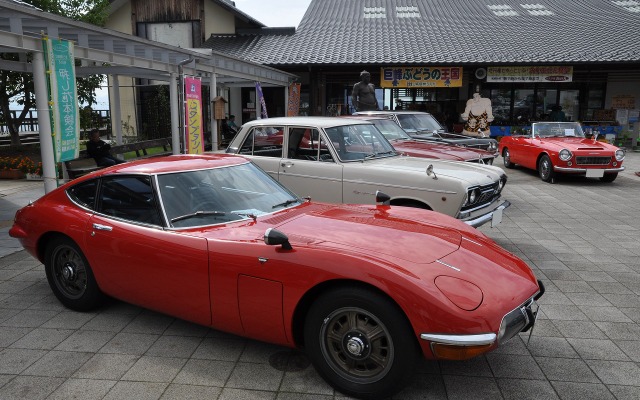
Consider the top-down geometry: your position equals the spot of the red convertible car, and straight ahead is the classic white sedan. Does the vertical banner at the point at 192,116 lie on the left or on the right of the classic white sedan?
right

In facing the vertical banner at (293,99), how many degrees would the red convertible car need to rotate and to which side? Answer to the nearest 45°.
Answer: approximately 180°

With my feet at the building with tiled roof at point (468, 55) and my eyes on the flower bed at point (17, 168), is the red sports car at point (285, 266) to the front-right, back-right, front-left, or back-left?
front-left

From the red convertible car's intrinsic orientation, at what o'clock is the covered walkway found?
The covered walkway is roughly at 3 o'clock from the red convertible car.

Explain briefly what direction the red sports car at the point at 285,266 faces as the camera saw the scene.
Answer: facing the viewer and to the right of the viewer

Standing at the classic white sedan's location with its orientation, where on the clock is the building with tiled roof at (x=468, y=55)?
The building with tiled roof is roughly at 8 o'clock from the classic white sedan.

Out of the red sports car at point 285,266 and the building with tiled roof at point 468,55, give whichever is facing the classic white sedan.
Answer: the building with tiled roof

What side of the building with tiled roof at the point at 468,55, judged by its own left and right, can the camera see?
front

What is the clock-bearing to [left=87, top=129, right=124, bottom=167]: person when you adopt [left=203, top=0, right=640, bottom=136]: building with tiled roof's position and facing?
The person is roughly at 1 o'clock from the building with tiled roof.

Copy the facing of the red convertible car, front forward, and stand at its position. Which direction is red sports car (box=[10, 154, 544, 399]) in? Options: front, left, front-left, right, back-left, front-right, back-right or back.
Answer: front-right

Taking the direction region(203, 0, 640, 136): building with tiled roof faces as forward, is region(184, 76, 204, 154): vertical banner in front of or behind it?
in front

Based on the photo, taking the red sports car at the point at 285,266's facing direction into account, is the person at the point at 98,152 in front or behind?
behind
